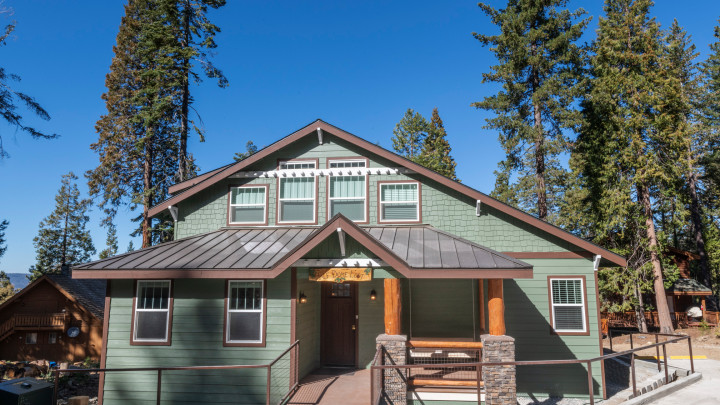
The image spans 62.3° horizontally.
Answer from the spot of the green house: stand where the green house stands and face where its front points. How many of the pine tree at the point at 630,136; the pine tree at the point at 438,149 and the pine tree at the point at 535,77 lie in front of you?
0

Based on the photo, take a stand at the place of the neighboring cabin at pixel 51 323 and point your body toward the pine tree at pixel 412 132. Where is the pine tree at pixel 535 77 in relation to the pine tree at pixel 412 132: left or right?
right

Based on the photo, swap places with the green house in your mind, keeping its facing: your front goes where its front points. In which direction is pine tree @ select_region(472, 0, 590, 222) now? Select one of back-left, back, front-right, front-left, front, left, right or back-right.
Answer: back-left

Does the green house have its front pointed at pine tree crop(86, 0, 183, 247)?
no

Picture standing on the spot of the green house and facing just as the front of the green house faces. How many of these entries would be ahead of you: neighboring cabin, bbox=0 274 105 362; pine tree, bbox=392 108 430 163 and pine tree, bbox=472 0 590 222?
0

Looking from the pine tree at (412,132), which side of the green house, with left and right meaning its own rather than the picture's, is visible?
back

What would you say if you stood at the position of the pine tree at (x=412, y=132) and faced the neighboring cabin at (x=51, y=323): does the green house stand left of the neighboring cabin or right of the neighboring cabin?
left

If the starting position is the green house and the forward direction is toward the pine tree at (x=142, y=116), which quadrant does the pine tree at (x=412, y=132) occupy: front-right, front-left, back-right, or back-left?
front-right

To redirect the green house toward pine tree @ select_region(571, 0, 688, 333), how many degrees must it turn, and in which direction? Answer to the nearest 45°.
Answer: approximately 135° to its left

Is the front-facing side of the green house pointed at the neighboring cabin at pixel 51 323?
no
